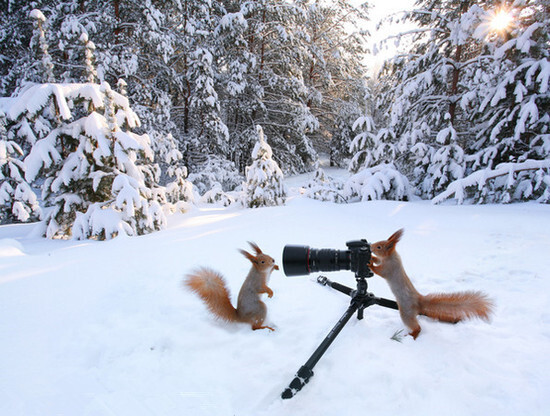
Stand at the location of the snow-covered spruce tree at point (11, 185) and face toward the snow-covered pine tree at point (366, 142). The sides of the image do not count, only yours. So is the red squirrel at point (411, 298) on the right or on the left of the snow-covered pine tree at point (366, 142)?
right

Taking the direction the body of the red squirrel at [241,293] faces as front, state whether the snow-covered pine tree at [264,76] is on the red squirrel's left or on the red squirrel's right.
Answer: on the red squirrel's left

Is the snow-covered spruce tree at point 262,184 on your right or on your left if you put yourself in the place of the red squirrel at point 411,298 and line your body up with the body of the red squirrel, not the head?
on your right

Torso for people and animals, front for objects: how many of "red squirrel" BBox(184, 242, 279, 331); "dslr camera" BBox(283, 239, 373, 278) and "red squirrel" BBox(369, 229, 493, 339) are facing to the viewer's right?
1

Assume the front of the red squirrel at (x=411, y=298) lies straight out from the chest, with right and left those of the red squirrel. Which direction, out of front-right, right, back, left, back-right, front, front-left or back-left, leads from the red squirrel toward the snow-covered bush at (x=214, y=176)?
front-right

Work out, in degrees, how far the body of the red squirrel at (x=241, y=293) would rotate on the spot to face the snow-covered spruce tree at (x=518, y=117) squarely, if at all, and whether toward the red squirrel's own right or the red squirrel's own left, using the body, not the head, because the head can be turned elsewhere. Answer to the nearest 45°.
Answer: approximately 45° to the red squirrel's own left

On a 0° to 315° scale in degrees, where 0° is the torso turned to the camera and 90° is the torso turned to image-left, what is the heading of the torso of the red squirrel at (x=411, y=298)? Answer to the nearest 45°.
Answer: approximately 90°

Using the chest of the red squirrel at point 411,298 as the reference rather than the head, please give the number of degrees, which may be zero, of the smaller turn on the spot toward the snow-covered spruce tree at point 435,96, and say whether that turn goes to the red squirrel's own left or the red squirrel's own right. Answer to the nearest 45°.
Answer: approximately 90° to the red squirrel's own right

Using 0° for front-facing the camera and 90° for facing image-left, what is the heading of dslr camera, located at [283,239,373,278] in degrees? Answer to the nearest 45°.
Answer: approximately 90°

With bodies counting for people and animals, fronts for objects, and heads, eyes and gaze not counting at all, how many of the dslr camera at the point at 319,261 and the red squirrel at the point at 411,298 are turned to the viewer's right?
0

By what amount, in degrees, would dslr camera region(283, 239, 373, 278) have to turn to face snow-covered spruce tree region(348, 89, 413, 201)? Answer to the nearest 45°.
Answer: approximately 90° to its right

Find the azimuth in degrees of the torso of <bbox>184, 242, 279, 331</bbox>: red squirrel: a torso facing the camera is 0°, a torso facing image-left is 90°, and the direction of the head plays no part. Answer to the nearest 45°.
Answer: approximately 270°
